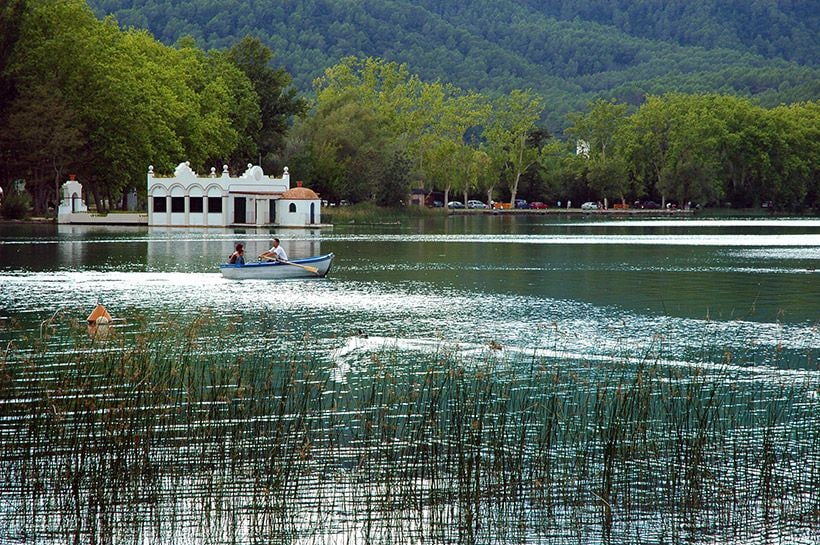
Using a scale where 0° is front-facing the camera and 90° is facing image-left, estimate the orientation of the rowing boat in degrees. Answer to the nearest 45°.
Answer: approximately 270°

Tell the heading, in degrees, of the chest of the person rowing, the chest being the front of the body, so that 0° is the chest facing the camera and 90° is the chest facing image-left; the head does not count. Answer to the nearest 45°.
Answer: approximately 90°
